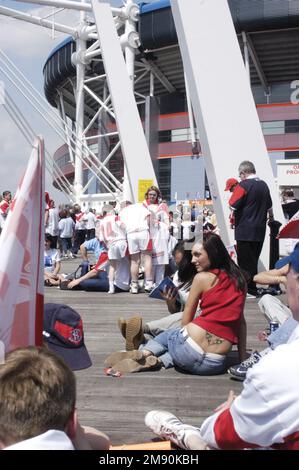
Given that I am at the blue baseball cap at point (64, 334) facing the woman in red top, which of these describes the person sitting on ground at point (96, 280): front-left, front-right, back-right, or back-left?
front-left

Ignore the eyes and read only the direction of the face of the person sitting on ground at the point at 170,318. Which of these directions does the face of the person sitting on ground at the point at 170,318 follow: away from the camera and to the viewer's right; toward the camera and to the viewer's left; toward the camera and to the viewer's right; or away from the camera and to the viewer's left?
toward the camera and to the viewer's left

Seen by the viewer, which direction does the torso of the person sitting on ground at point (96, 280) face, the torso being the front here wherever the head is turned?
to the viewer's left

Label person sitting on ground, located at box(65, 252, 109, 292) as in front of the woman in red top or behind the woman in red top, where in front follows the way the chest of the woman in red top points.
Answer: in front

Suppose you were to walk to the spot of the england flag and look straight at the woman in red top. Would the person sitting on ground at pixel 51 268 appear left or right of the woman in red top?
left

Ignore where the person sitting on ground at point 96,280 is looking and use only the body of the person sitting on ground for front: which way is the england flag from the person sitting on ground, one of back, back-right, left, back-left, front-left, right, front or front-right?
left
